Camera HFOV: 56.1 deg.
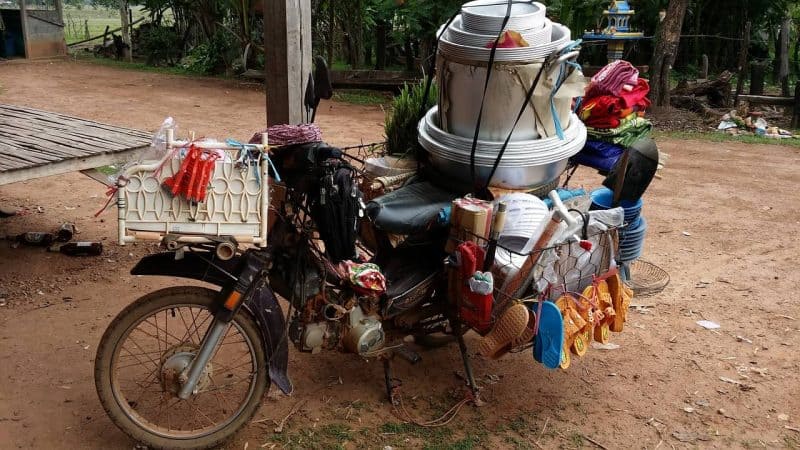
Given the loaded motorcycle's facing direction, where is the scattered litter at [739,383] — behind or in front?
behind

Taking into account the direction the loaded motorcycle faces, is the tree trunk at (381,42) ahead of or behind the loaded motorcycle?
behind

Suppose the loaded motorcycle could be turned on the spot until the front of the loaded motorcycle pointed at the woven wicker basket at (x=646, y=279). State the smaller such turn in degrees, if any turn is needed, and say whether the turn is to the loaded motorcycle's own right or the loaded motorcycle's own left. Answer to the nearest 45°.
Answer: approximately 180°

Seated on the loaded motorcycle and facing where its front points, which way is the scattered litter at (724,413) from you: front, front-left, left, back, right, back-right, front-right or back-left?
back-left

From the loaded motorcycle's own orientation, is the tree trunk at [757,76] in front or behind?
behind

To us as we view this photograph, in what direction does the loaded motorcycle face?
facing the viewer and to the left of the viewer

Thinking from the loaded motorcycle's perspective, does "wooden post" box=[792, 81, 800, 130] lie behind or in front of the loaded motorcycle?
behind

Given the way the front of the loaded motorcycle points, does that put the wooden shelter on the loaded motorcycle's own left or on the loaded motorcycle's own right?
on the loaded motorcycle's own right

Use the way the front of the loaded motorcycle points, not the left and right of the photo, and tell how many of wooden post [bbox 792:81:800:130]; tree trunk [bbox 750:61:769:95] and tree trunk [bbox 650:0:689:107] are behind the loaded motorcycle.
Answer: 3
